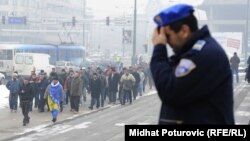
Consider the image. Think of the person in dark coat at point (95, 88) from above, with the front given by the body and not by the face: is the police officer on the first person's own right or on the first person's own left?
on the first person's own left

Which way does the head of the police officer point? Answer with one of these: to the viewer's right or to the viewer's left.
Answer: to the viewer's left

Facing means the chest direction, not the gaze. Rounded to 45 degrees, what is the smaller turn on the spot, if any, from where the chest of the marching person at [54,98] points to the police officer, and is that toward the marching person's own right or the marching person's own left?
0° — they already face them

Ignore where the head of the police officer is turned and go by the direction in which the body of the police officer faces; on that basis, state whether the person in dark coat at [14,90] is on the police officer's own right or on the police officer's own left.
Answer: on the police officer's own right

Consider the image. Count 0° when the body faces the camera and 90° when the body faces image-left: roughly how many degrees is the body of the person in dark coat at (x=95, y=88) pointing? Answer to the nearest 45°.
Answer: approximately 45°

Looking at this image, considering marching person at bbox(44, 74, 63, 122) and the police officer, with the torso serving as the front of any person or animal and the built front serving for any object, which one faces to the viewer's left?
the police officer

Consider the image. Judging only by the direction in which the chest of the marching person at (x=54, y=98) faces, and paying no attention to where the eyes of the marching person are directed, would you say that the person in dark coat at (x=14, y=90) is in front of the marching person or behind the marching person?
behind

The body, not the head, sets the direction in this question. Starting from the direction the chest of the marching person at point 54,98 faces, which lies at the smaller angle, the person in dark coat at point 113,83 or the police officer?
the police officer

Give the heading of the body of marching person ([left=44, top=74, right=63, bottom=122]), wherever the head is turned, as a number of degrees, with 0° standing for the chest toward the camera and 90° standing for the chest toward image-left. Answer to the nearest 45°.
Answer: approximately 0°
